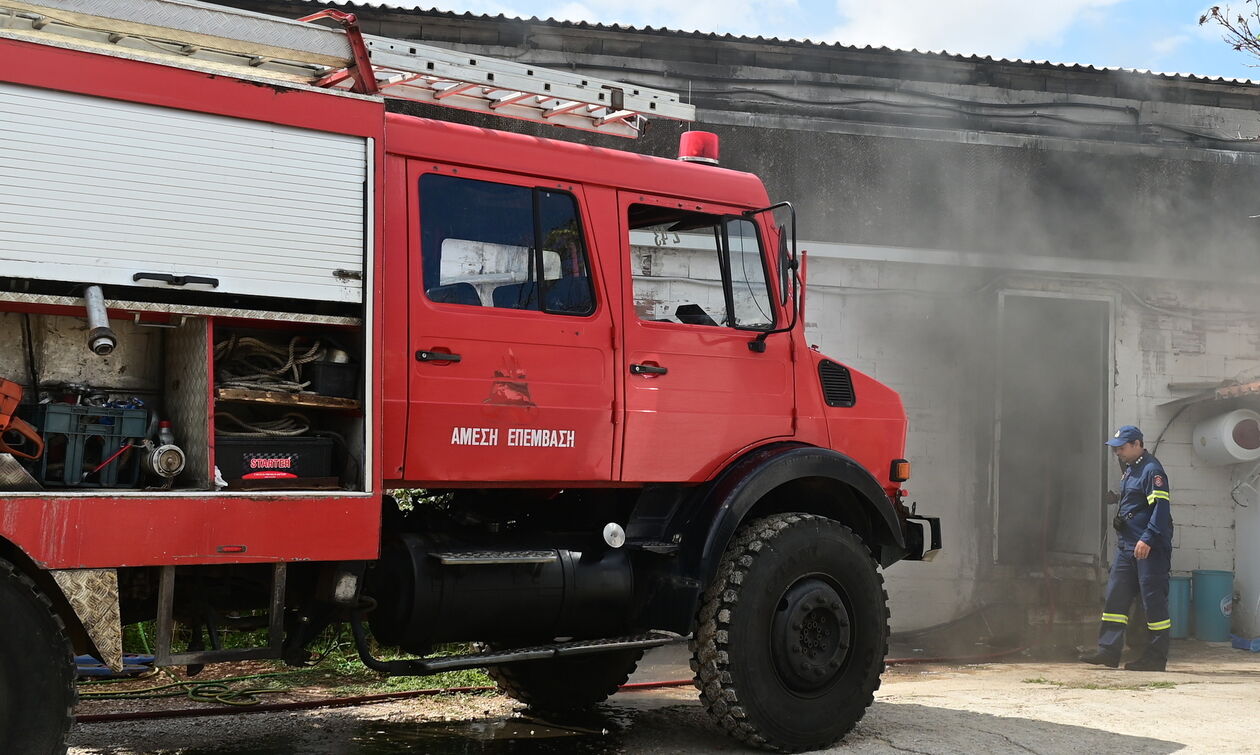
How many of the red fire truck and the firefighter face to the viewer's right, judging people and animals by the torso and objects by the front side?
1

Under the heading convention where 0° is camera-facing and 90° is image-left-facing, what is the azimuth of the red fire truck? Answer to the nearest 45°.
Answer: approximately 270°

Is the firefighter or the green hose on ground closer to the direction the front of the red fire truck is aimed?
the firefighter

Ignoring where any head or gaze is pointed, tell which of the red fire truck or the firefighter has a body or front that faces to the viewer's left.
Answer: the firefighter

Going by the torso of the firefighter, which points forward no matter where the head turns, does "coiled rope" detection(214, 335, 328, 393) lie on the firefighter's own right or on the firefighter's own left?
on the firefighter's own left

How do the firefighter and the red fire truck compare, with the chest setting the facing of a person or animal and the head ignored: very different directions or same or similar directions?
very different directions

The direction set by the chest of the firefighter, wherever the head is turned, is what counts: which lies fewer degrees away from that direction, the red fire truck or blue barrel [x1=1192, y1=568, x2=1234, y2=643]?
the red fire truck

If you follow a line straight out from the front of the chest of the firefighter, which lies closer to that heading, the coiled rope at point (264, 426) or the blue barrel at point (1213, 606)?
the coiled rope

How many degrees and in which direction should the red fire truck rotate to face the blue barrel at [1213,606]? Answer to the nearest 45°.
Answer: approximately 45° to its left

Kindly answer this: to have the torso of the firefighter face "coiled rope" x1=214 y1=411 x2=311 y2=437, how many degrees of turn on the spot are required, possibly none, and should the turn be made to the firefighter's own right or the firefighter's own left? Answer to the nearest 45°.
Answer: approximately 45° to the firefighter's own left

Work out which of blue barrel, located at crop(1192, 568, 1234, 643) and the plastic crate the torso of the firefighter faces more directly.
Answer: the plastic crate

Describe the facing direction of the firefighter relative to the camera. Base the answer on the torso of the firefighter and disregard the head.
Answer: to the viewer's left
